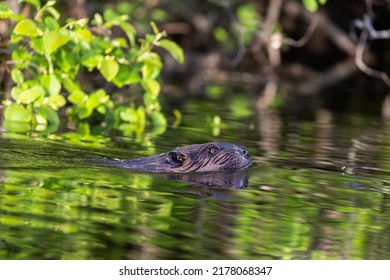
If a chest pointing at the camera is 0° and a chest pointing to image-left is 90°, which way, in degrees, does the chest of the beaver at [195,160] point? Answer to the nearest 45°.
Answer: approximately 270°

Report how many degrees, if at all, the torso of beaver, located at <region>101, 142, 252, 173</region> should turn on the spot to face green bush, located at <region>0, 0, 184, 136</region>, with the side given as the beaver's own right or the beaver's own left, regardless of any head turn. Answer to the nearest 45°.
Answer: approximately 135° to the beaver's own left
